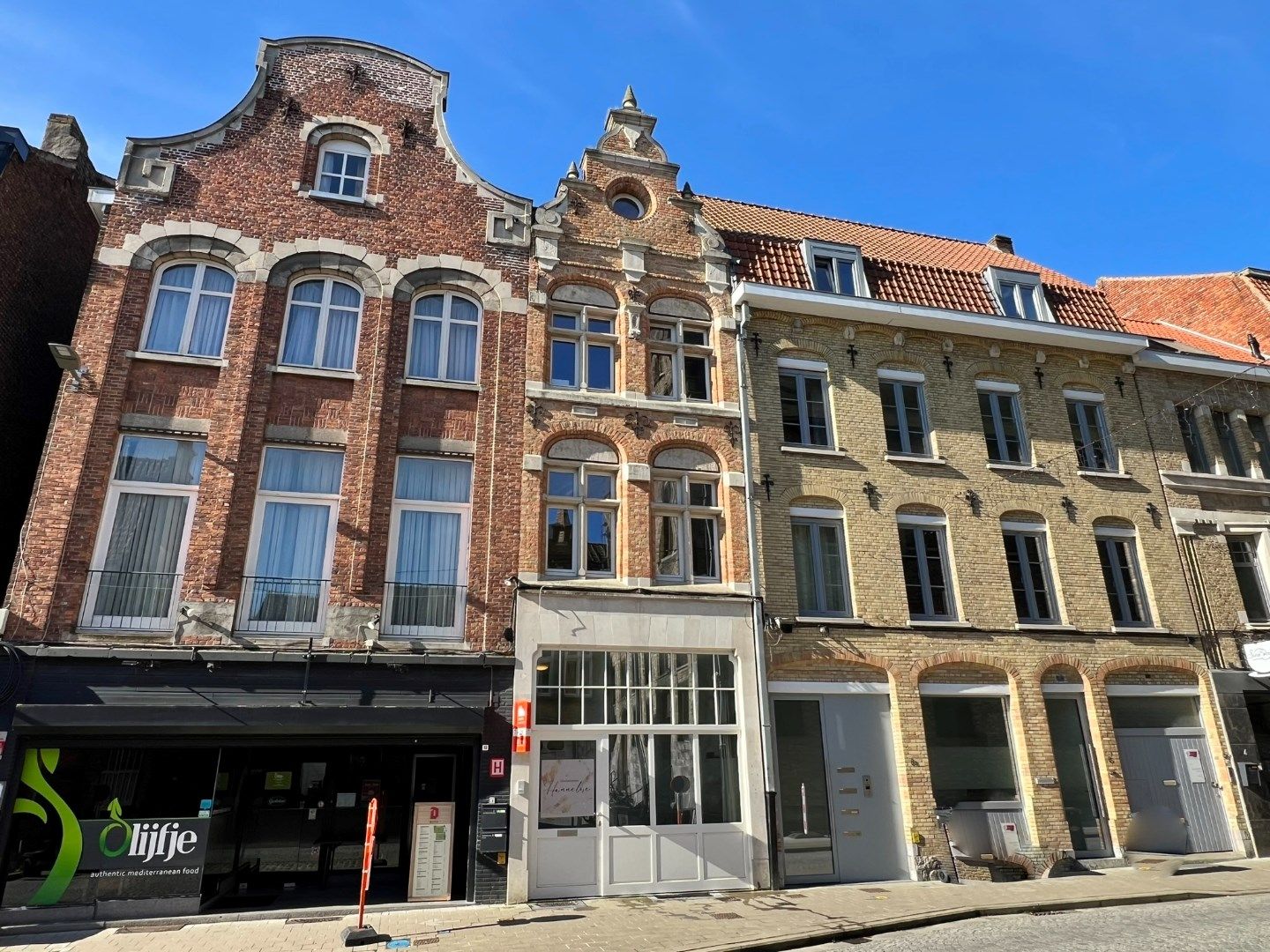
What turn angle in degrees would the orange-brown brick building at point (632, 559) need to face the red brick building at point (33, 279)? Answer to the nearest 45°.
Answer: approximately 90° to its right

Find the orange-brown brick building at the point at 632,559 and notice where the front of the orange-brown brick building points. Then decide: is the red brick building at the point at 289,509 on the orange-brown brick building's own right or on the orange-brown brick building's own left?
on the orange-brown brick building's own right

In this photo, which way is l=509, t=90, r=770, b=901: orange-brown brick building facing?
toward the camera
